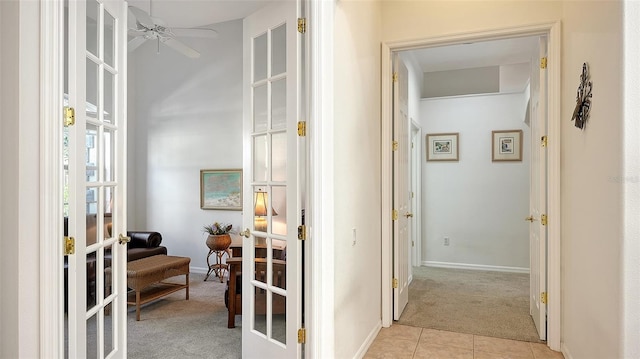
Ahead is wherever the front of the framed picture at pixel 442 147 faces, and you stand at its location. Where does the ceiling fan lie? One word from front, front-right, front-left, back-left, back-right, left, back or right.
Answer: front-right

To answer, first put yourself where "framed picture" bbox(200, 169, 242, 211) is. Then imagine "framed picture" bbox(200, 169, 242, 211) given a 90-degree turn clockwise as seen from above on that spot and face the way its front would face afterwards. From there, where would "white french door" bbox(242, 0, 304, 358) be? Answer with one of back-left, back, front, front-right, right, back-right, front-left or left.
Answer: left

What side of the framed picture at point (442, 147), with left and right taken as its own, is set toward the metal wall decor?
front

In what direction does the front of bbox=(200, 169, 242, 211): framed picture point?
toward the camera

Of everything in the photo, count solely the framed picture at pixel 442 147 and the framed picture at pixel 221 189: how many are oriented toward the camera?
2

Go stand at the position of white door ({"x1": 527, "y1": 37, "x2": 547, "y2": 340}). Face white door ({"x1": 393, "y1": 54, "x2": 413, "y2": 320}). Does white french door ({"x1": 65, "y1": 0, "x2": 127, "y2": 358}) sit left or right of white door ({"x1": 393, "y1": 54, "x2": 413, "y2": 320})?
left

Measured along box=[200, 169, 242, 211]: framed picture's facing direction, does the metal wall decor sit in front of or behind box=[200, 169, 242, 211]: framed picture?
in front

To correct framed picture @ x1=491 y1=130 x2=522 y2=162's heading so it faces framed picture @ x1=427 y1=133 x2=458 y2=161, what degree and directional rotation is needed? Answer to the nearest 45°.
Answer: approximately 90° to its right

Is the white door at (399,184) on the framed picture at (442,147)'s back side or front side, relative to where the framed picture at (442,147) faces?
on the front side

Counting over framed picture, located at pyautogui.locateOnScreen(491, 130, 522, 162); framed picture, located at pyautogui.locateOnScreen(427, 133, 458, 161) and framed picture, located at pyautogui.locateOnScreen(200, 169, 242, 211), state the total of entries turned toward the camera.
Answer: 3

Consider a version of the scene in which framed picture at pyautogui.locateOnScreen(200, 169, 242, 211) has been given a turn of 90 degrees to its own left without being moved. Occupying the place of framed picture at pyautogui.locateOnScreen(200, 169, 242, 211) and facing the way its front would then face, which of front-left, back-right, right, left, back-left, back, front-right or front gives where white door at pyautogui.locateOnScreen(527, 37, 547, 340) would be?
front-right

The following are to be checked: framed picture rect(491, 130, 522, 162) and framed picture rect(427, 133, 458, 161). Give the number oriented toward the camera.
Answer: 2

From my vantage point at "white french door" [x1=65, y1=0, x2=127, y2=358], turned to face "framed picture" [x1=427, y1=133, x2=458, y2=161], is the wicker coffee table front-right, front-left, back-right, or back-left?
front-left

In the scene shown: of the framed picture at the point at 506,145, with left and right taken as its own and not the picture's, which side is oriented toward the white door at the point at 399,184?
front

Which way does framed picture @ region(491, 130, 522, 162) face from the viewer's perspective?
toward the camera

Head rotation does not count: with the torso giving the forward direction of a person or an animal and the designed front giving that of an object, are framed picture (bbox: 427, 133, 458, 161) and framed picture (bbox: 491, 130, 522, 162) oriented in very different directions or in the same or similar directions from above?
same or similar directions

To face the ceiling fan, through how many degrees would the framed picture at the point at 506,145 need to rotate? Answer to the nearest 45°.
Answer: approximately 45° to its right
